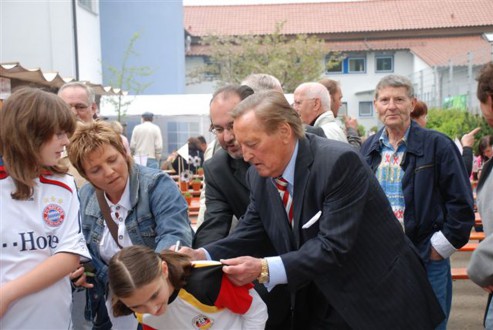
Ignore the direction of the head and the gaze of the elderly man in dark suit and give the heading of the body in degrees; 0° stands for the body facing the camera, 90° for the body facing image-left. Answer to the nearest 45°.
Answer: approximately 45°

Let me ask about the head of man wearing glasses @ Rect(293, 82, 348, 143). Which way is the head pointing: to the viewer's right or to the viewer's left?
to the viewer's left

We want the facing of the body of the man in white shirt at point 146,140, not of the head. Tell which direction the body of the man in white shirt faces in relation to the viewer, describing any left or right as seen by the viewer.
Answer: facing away from the viewer

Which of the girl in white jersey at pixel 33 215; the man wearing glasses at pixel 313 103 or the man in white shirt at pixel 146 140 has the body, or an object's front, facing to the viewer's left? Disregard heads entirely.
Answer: the man wearing glasses

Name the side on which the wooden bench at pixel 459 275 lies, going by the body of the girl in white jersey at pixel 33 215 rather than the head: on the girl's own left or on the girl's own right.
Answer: on the girl's own left

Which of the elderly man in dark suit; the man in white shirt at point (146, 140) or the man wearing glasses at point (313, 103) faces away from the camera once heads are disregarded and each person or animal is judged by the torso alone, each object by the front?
the man in white shirt

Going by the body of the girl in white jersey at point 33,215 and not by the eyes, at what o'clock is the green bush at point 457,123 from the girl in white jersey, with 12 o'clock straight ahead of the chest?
The green bush is roughly at 9 o'clock from the girl in white jersey.

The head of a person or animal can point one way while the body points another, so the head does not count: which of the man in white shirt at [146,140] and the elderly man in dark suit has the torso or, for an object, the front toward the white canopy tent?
the man in white shirt

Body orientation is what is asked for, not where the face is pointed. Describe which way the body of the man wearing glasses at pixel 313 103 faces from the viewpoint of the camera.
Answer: to the viewer's left

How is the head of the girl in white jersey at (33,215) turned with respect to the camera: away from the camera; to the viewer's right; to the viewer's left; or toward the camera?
to the viewer's right

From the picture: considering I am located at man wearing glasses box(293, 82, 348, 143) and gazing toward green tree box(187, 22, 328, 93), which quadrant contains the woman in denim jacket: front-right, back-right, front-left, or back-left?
back-left

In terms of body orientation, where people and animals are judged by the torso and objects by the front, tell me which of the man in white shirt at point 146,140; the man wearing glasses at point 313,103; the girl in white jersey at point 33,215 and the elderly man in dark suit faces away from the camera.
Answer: the man in white shirt

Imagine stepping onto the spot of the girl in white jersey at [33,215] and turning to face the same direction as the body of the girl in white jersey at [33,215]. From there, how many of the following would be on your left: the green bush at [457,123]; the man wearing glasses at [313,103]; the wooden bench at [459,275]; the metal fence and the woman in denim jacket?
5

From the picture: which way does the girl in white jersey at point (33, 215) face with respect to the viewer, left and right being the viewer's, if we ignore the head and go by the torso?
facing the viewer and to the right of the viewer

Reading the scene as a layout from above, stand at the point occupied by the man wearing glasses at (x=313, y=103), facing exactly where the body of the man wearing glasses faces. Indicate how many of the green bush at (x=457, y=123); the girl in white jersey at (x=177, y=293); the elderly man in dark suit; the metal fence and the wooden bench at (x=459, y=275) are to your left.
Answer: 2

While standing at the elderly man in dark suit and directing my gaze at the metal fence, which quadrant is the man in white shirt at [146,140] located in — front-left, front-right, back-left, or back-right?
front-left
